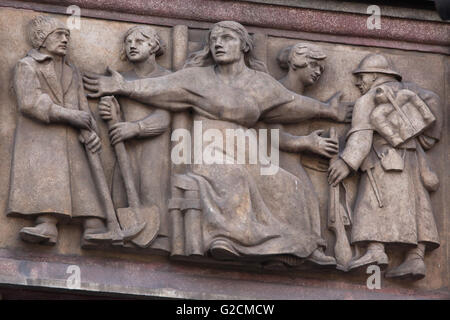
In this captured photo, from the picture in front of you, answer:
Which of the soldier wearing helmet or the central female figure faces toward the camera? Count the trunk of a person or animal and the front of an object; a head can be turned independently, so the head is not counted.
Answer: the central female figure

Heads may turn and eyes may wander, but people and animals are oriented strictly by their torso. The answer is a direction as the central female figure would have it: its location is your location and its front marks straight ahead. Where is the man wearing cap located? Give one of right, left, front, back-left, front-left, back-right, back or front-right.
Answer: right

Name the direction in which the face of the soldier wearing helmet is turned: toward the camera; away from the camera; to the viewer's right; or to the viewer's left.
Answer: to the viewer's left

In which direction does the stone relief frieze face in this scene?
toward the camera

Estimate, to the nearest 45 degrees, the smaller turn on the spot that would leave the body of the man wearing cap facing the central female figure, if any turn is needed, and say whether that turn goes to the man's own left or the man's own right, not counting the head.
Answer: approximately 45° to the man's own left

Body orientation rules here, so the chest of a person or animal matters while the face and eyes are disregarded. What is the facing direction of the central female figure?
toward the camera

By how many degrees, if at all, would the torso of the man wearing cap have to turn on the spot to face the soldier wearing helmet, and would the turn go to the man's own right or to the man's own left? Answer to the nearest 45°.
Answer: approximately 45° to the man's own left

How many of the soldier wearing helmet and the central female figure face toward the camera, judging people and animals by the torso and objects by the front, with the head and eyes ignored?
1
